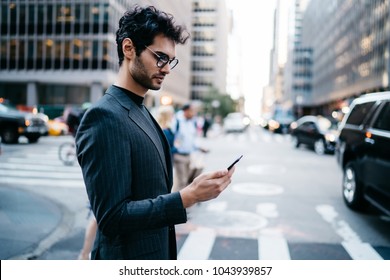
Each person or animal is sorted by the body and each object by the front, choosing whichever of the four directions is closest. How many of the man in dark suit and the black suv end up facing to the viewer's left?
0

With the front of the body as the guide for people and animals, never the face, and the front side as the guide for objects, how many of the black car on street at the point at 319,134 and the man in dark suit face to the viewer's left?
0

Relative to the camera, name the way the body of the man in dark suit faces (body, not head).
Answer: to the viewer's right
